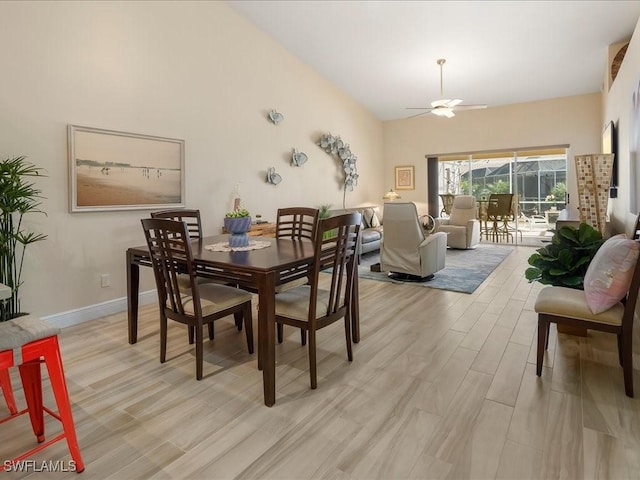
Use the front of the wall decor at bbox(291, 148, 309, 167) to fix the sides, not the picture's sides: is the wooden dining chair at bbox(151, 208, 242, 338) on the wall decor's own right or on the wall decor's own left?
on the wall decor's own right

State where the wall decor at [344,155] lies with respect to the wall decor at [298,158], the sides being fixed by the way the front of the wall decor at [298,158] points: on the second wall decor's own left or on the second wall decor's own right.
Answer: on the second wall decor's own left

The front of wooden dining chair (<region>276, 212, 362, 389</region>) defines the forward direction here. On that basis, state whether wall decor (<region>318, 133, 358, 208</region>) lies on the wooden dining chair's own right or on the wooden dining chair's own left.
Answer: on the wooden dining chair's own right

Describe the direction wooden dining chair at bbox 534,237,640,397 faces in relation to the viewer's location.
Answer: facing to the left of the viewer

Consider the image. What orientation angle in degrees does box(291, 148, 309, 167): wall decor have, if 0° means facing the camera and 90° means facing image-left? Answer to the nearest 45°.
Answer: approximately 315°

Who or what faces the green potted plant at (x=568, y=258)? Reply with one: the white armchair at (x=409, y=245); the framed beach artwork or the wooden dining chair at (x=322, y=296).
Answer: the framed beach artwork

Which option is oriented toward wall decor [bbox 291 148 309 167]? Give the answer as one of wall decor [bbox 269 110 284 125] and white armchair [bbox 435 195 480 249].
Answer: the white armchair

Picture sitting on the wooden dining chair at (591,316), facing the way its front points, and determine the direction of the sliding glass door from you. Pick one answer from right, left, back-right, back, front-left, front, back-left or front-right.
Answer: right

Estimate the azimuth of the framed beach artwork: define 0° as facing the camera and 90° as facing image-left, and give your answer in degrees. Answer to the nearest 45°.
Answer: approximately 315°

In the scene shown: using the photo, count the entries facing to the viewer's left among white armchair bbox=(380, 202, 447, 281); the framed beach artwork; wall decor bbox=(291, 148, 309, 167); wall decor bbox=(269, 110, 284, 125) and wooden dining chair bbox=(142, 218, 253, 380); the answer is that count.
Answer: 0

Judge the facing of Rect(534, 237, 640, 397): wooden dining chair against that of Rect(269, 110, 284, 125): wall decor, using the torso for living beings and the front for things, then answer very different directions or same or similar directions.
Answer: very different directions

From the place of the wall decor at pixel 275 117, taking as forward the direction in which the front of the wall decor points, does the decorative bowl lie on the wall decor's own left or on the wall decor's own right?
on the wall decor's own right

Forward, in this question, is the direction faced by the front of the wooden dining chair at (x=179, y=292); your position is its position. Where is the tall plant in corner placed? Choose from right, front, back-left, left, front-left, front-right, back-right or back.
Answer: left

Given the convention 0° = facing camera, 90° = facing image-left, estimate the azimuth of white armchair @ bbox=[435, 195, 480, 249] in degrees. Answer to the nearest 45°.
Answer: approximately 45°
